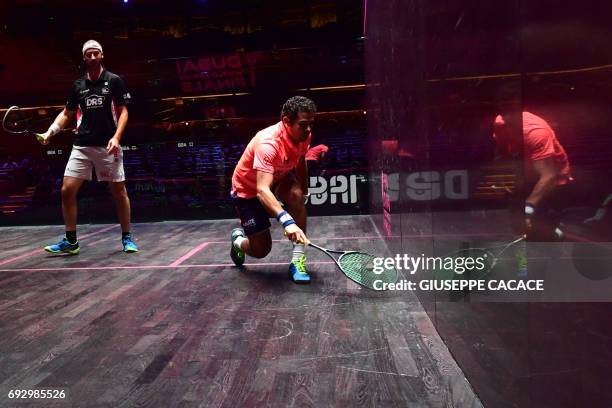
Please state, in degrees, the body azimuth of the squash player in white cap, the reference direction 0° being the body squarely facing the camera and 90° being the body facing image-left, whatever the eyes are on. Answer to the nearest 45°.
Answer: approximately 0°
